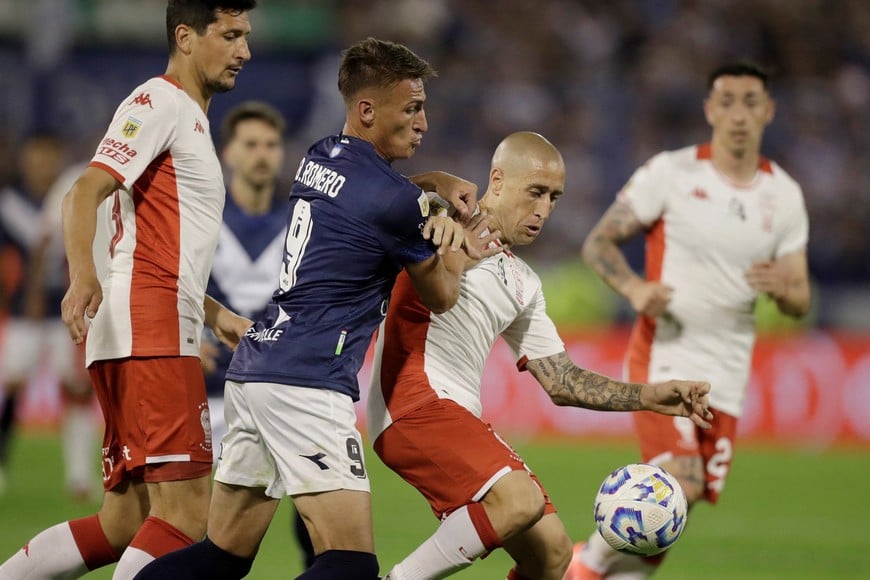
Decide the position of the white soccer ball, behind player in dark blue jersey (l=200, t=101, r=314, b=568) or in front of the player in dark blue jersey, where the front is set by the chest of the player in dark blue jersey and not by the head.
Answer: in front

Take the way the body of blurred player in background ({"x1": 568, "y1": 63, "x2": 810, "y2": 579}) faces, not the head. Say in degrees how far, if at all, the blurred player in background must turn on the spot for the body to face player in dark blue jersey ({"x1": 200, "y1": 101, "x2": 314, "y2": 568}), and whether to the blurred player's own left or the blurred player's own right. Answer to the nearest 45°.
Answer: approximately 90° to the blurred player's own right

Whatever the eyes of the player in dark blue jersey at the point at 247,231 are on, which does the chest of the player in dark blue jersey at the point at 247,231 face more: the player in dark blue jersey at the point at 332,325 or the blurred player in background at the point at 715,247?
the player in dark blue jersey

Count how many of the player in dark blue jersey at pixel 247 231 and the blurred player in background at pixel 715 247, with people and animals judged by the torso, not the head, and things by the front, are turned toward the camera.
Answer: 2

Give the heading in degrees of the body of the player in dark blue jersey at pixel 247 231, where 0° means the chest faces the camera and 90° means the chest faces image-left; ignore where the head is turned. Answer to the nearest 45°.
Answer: approximately 0°

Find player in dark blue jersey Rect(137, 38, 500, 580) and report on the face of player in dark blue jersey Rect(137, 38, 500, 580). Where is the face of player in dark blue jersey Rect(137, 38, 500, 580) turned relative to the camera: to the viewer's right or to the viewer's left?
to the viewer's right

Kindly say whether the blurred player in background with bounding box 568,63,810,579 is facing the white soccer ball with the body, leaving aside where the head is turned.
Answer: yes

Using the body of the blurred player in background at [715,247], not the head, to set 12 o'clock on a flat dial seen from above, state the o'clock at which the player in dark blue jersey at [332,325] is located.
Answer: The player in dark blue jersey is roughly at 1 o'clock from the blurred player in background.

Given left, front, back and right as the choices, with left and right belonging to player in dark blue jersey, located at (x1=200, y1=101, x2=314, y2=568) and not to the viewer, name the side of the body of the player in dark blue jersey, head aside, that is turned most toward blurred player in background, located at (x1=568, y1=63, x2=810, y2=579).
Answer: left

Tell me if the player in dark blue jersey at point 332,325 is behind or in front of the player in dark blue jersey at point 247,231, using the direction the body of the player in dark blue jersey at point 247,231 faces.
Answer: in front

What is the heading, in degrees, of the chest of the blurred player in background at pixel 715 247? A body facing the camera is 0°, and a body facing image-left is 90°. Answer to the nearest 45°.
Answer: approximately 0°
